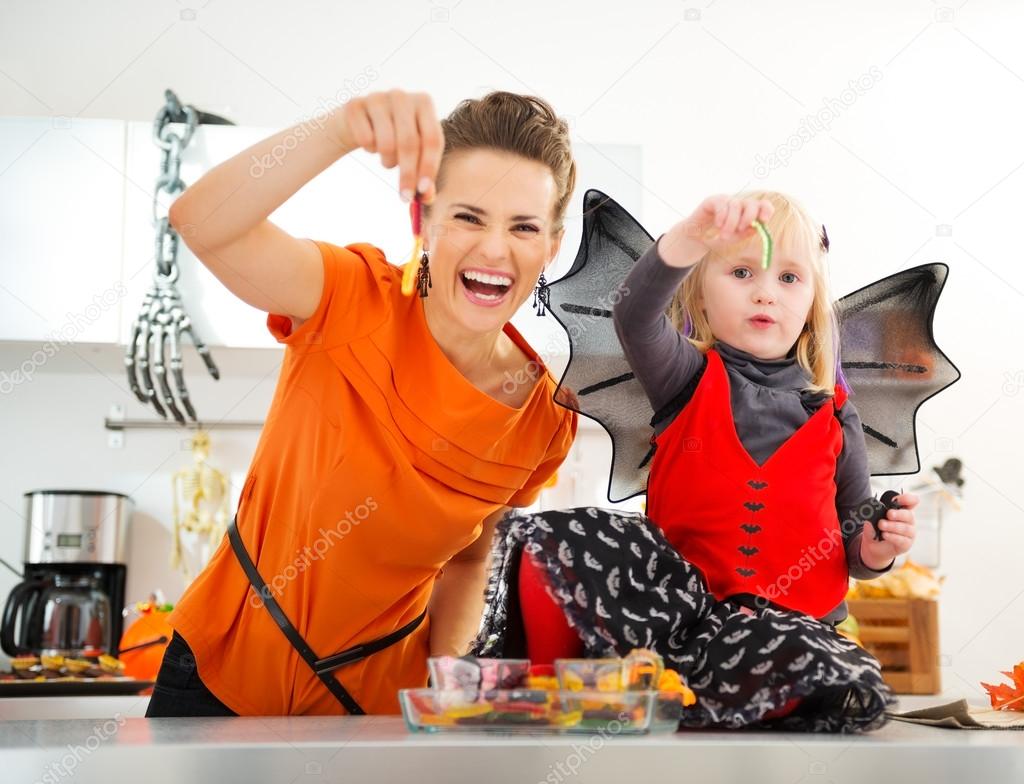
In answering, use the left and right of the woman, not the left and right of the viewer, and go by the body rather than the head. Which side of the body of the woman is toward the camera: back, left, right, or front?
front

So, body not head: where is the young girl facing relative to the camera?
toward the camera

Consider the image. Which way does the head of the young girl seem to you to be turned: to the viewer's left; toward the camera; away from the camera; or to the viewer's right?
toward the camera

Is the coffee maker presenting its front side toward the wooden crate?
no

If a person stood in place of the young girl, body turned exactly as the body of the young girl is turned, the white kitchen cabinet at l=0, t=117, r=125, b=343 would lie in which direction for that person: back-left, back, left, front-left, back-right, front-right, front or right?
back-right

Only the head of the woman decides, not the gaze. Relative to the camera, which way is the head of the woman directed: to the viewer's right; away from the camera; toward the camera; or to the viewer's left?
toward the camera

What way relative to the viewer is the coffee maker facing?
toward the camera

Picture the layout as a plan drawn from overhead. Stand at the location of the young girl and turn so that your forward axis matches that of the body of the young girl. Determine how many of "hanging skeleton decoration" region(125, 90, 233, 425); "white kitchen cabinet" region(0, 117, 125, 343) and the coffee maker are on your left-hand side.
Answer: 0

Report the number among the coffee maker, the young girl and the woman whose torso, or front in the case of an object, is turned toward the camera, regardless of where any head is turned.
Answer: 3

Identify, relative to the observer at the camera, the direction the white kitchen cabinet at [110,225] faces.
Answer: facing the viewer

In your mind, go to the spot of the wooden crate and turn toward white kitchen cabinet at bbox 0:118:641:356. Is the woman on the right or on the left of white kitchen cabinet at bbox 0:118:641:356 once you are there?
left

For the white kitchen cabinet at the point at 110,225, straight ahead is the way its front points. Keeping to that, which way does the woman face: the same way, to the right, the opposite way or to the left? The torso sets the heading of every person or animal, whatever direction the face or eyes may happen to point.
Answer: the same way

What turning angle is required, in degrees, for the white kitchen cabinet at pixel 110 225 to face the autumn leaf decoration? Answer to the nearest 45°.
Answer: approximately 45° to its left
